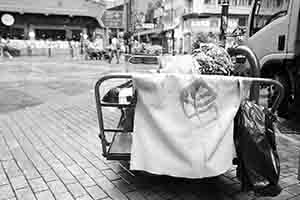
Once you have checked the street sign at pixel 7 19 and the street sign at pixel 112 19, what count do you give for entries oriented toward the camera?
2

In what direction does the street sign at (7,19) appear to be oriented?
toward the camera

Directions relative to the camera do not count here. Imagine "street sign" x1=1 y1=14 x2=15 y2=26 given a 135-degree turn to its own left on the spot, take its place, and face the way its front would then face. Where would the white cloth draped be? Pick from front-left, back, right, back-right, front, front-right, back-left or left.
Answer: back-right

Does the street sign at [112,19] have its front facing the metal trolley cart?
yes

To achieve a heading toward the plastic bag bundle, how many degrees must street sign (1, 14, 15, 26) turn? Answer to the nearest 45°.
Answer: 0° — it already faces it

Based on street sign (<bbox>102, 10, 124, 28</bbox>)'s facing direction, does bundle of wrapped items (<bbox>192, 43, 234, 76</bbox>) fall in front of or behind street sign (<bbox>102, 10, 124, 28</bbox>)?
in front

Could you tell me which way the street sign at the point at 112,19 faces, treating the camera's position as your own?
facing the viewer

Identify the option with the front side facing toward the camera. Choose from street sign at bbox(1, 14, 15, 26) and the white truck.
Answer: the street sign

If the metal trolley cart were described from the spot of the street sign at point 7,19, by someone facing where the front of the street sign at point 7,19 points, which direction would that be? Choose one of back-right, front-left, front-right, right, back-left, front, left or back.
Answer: front
